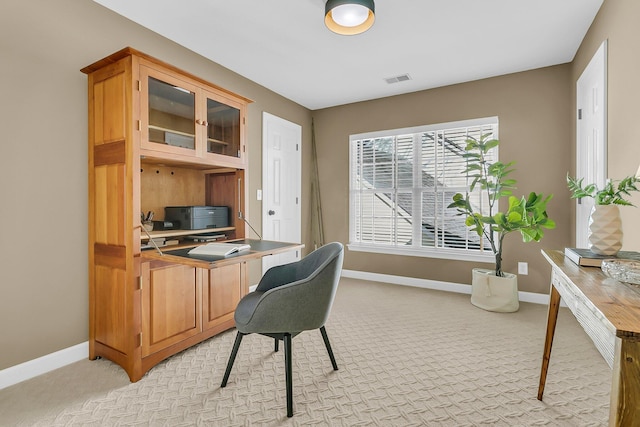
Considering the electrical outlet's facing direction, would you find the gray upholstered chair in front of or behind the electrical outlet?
in front

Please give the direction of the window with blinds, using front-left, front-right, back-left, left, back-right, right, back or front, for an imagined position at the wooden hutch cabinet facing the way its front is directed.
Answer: front-left

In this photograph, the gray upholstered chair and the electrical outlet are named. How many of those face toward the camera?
1

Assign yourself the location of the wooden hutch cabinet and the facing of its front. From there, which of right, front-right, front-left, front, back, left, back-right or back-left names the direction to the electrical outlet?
front-left

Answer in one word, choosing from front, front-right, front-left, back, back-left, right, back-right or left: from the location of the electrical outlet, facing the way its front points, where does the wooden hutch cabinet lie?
front-right

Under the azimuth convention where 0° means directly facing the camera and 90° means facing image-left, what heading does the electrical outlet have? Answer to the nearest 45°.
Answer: approximately 0°

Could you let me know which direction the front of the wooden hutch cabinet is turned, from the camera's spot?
facing the viewer and to the right of the viewer

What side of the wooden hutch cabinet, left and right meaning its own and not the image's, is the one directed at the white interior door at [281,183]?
left

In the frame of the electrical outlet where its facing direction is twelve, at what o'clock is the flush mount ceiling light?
The flush mount ceiling light is roughly at 1 o'clock from the electrical outlet.

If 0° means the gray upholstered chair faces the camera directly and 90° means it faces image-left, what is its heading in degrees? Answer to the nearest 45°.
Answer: approximately 90°

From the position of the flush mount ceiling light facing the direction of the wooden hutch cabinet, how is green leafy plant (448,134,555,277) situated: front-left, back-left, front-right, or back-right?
back-right

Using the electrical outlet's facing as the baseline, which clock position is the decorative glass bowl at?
The decorative glass bowl is roughly at 12 o'clock from the electrical outlet.

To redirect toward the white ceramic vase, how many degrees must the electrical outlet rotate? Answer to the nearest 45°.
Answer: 0° — it already faces it

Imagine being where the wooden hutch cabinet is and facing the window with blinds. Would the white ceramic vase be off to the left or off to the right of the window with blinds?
right
